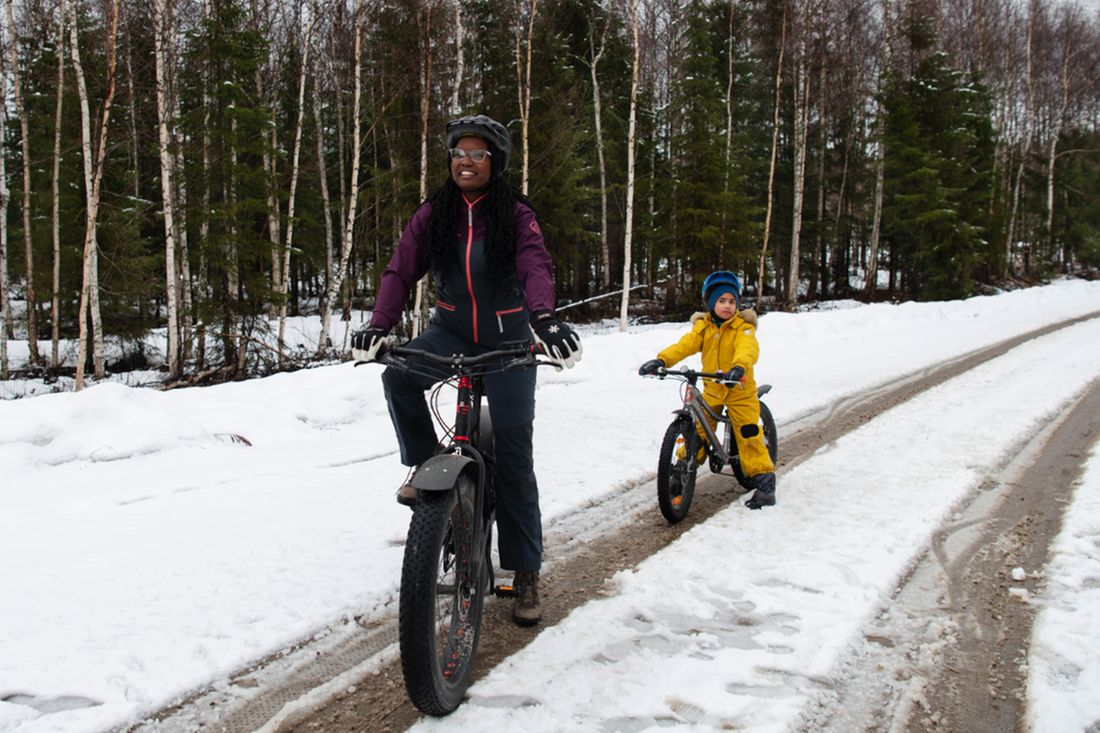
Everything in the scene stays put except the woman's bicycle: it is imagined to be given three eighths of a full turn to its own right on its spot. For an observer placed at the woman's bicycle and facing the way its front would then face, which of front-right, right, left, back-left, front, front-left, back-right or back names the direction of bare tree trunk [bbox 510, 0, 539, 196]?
front-right

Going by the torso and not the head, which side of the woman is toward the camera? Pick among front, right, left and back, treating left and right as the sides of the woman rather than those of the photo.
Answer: front

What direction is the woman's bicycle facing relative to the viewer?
toward the camera

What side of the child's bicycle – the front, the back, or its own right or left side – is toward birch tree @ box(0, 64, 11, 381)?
right

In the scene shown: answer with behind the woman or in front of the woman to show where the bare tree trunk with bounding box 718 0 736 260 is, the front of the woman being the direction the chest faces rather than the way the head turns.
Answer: behind

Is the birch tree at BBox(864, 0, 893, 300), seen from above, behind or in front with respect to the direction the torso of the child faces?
behind
